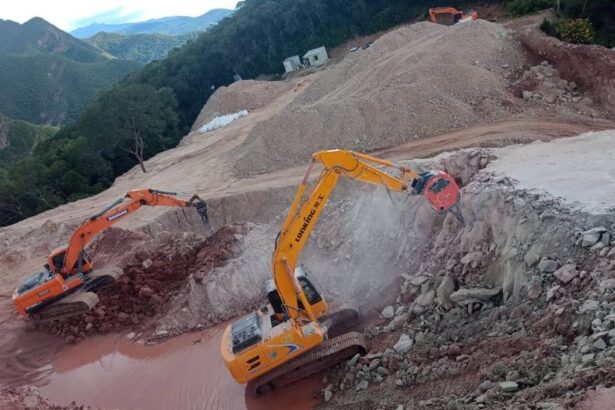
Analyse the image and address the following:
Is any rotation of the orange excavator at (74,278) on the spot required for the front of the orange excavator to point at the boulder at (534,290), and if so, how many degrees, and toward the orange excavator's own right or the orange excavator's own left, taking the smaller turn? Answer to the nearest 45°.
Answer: approximately 45° to the orange excavator's own right

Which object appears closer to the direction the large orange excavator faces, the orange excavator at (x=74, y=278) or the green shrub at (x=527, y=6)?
the green shrub

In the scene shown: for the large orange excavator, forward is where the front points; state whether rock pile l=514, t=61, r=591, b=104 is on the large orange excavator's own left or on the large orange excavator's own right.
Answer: on the large orange excavator's own left

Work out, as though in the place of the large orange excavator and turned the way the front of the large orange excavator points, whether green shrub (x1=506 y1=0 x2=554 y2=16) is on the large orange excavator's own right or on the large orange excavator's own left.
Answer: on the large orange excavator's own left

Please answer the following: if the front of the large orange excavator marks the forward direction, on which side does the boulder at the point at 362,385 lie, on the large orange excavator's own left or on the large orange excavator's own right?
on the large orange excavator's own right

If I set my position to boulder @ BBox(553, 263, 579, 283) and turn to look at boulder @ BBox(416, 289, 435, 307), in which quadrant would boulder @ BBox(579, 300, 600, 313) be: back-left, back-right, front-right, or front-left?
back-left

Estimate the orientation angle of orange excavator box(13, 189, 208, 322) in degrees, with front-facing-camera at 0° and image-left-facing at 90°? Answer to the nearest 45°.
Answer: approximately 270°
